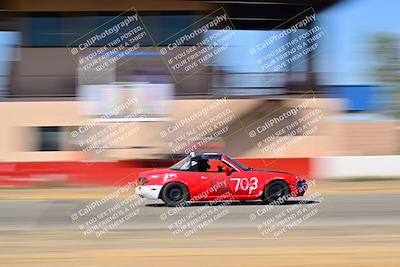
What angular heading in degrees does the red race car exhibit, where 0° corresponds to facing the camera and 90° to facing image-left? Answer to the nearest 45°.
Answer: approximately 270°
